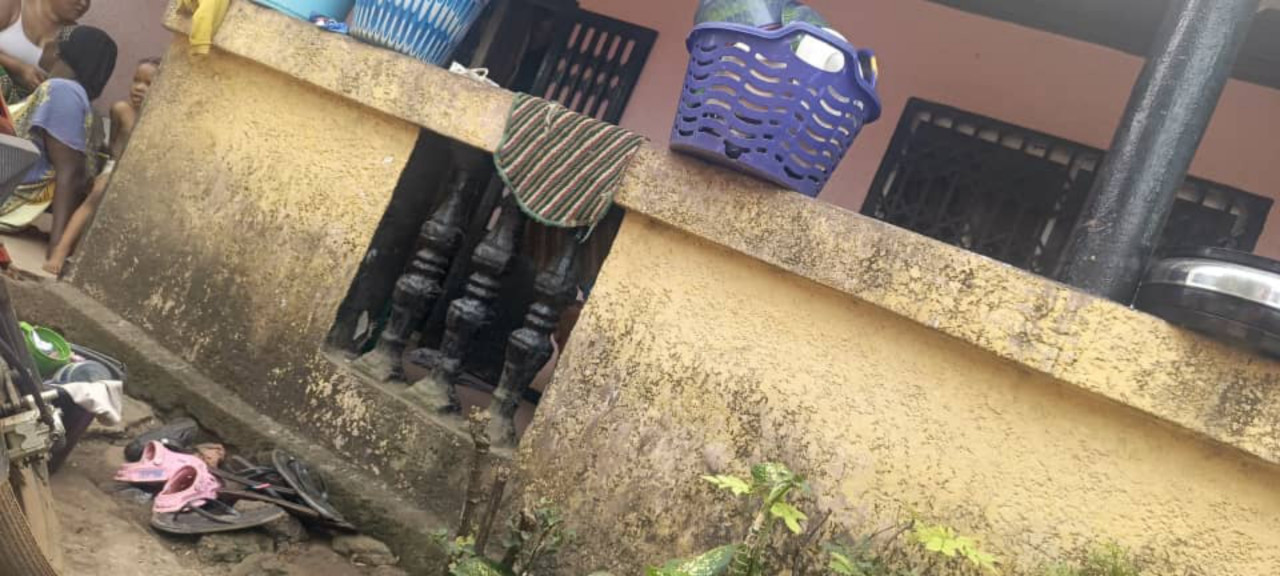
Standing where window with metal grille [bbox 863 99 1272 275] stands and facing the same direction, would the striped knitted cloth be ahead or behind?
ahead

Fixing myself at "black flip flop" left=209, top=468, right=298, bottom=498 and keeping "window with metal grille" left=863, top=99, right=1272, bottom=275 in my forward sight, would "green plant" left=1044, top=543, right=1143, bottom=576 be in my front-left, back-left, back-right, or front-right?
front-right

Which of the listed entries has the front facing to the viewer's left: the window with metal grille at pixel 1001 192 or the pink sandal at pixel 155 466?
the pink sandal

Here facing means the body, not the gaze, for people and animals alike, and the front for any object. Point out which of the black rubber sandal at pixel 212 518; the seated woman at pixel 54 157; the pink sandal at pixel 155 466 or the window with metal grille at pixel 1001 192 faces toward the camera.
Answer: the window with metal grille

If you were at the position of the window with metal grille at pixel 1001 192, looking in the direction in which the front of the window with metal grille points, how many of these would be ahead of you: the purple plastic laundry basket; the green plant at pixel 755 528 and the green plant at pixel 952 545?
3

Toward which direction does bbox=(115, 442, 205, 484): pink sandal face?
to the viewer's left

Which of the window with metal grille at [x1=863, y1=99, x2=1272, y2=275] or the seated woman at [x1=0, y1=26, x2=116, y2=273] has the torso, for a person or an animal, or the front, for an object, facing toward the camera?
the window with metal grille

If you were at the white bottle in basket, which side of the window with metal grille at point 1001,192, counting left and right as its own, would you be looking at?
front

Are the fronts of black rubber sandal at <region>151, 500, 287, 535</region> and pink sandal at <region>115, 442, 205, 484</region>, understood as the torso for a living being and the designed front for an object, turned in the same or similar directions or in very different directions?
same or similar directions

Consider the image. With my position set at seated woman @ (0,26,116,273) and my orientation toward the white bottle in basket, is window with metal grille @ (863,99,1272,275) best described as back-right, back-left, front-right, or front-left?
front-left

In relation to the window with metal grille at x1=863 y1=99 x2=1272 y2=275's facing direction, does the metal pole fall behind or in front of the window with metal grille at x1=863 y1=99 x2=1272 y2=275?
in front

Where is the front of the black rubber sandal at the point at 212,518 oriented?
to the viewer's left

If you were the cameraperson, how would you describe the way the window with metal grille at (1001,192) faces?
facing the viewer

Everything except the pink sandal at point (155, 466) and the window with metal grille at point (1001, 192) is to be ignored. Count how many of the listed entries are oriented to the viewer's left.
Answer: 1
